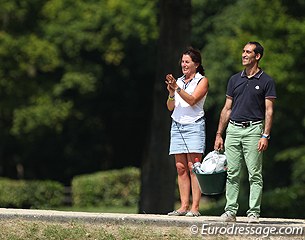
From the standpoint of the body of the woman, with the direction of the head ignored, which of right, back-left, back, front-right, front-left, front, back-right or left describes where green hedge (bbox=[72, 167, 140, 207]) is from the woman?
back-right

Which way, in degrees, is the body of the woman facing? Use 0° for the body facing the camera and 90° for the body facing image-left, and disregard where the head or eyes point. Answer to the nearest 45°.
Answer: approximately 45°

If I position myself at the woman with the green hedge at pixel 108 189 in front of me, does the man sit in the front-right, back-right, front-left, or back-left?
back-right

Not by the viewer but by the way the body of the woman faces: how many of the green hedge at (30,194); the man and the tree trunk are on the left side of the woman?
1

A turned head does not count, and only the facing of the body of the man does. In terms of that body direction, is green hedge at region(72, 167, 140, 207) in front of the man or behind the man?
behind

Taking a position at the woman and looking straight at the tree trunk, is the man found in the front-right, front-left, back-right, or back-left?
back-right

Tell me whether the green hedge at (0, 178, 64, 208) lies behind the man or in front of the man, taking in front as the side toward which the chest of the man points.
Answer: behind

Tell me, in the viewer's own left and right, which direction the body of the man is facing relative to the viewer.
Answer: facing the viewer

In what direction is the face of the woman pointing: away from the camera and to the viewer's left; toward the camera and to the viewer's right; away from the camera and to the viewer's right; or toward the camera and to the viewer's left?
toward the camera and to the viewer's left

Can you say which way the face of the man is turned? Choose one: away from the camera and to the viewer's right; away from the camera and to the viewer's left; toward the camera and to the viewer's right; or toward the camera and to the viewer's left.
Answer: toward the camera and to the viewer's left

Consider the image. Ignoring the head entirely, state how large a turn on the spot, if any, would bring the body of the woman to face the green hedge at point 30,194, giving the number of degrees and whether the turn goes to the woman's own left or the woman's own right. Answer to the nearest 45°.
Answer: approximately 135° to the woman's own right

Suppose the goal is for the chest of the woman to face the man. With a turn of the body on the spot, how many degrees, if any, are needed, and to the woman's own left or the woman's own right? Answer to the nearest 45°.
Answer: approximately 90° to the woman's own left

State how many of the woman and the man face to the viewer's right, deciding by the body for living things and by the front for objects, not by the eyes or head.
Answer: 0
